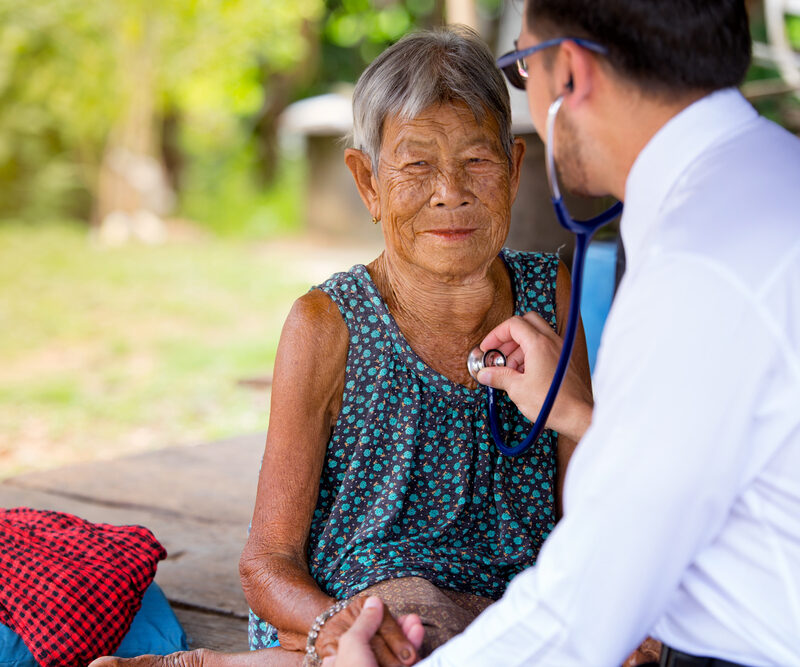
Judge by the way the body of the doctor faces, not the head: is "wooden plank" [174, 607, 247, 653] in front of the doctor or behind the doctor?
in front

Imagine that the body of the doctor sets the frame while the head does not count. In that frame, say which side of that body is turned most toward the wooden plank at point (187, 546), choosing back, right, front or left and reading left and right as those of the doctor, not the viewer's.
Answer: front

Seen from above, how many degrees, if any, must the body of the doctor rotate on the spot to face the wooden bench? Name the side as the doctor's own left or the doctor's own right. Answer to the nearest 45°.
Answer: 0° — they already face it

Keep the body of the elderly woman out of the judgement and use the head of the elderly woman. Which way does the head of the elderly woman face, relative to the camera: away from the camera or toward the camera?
toward the camera

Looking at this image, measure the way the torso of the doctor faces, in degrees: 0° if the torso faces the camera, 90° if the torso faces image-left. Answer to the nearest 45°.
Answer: approximately 135°

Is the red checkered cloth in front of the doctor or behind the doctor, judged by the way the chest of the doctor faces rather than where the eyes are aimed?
in front
